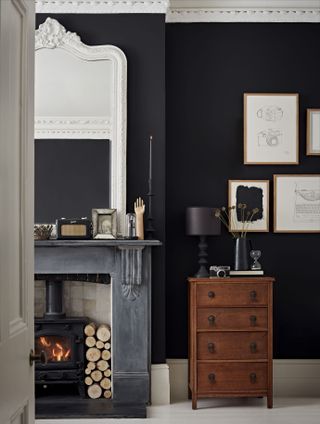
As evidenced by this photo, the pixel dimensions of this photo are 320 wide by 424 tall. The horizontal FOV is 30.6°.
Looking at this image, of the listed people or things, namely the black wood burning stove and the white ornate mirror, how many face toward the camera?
2

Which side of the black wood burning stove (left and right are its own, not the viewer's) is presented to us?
front

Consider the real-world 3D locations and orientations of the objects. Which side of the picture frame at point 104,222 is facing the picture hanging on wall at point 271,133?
left

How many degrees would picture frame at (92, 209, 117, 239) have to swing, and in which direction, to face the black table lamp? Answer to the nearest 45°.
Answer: approximately 90° to its left

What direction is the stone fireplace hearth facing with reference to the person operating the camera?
facing the viewer

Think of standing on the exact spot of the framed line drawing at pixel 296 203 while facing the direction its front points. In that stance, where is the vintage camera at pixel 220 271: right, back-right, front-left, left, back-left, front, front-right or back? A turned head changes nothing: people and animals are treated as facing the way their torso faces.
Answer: front-right

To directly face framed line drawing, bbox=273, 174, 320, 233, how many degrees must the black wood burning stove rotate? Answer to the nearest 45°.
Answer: approximately 90° to its left

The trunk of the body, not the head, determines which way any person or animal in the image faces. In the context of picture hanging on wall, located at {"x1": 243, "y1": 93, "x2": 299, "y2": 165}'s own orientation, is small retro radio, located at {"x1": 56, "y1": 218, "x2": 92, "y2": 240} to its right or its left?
on its right

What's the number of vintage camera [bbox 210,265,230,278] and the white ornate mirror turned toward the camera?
2

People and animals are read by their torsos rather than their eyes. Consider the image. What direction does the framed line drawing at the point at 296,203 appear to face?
toward the camera

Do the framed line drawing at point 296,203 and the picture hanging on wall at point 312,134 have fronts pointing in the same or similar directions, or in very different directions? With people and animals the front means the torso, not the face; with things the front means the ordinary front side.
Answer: same or similar directions

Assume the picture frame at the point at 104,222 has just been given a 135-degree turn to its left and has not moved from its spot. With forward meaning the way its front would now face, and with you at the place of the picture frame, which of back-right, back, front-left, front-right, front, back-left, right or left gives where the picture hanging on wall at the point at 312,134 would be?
front-right
